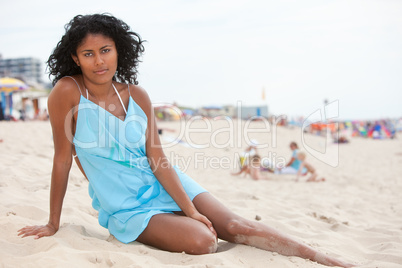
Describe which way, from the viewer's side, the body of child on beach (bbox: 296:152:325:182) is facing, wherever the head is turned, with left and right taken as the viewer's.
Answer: facing to the left of the viewer

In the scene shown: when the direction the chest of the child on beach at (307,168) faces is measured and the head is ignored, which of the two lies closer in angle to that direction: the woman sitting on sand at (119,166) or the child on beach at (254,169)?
the child on beach

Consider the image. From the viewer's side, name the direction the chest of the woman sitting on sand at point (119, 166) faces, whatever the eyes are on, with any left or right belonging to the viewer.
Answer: facing the viewer and to the right of the viewer

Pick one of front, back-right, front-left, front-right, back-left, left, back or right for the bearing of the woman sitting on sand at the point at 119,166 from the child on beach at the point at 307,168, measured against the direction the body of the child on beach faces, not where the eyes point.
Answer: left

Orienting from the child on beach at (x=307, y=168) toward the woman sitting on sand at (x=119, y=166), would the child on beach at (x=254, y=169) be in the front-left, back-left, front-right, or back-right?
front-right

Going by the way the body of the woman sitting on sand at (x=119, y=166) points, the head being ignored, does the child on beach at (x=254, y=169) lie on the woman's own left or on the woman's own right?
on the woman's own left

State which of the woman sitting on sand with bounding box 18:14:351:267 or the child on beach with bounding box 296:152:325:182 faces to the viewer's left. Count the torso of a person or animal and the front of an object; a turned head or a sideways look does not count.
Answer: the child on beach

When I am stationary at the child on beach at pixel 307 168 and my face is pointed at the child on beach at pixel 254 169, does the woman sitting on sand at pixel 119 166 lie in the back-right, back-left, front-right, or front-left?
front-left

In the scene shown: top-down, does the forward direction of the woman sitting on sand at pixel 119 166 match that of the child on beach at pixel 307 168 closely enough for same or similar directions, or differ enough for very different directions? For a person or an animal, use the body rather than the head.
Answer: very different directions

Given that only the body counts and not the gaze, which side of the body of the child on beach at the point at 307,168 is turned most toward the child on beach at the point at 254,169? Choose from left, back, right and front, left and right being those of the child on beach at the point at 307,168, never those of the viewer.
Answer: front

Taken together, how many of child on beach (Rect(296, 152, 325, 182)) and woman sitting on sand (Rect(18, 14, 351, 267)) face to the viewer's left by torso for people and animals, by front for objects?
1
